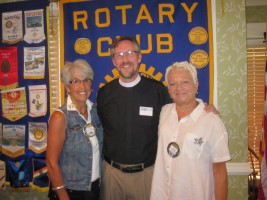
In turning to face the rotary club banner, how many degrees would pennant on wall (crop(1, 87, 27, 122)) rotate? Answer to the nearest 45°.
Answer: approximately 45° to its left

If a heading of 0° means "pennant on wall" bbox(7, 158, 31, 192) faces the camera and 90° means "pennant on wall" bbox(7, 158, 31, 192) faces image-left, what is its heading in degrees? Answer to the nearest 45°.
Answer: approximately 0°

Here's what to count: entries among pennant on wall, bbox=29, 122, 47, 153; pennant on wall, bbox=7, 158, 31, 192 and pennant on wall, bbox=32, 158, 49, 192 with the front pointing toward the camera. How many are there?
3

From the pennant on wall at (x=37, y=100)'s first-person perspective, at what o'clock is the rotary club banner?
The rotary club banner is roughly at 10 o'clock from the pennant on wall.

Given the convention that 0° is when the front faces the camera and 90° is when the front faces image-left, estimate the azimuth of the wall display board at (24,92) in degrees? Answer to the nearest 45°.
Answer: approximately 0°

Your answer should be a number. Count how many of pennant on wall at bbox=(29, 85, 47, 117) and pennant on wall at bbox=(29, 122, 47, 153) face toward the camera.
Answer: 2

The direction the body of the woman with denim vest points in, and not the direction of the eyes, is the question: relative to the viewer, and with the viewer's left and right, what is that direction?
facing the viewer and to the right of the viewer

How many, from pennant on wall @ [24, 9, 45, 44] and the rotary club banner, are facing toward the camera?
2
